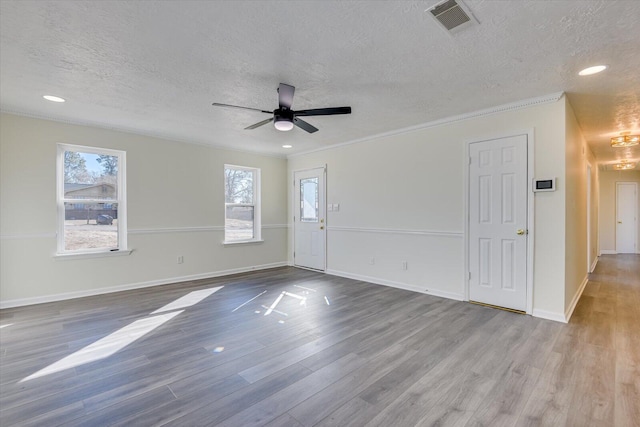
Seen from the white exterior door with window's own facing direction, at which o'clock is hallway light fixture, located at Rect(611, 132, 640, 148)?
The hallway light fixture is roughly at 8 o'clock from the white exterior door with window.

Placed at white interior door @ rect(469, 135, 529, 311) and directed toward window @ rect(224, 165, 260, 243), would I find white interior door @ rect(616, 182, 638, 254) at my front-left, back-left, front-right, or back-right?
back-right

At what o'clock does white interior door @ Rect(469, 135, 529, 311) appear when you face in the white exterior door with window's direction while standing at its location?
The white interior door is roughly at 9 o'clock from the white exterior door with window.

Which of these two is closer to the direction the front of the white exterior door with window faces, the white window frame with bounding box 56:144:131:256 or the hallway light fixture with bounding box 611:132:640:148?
the white window frame

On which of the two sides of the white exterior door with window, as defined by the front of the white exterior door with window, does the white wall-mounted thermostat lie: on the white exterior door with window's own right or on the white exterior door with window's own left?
on the white exterior door with window's own left

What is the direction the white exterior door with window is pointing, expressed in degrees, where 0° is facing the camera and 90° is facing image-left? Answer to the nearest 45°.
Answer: approximately 45°

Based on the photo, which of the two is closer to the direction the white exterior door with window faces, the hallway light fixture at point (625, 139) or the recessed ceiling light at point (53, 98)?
the recessed ceiling light
